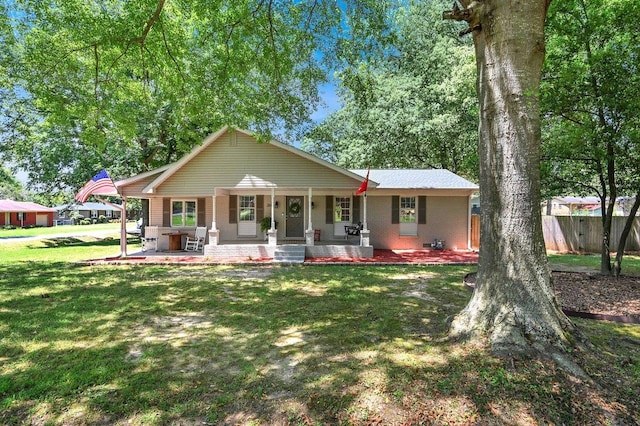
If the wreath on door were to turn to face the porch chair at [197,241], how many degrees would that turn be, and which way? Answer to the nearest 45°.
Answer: approximately 90° to its right

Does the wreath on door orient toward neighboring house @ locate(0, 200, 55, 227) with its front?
no

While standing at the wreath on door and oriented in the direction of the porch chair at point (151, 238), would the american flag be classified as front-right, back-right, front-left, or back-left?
front-left

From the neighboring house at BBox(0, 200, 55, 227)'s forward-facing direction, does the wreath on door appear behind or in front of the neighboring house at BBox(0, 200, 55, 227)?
in front

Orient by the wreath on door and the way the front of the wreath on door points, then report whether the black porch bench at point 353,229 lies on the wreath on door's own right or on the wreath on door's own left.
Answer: on the wreath on door's own left

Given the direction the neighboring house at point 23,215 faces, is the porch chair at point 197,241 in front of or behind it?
in front

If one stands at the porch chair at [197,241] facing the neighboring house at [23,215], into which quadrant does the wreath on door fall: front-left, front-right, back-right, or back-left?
back-right

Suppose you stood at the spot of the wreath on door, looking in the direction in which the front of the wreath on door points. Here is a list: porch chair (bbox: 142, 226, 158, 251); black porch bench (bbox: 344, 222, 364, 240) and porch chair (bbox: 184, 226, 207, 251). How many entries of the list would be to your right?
2

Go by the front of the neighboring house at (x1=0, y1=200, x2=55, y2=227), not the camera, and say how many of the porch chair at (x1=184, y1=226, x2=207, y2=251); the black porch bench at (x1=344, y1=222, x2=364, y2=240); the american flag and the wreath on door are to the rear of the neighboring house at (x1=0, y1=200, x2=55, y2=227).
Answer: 0

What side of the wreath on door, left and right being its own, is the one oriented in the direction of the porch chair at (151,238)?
right

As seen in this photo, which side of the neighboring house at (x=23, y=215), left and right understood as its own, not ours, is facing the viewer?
front

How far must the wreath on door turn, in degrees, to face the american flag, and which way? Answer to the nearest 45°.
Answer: approximately 45° to its right

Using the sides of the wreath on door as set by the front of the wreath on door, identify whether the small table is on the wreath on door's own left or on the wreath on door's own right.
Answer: on the wreath on door's own right

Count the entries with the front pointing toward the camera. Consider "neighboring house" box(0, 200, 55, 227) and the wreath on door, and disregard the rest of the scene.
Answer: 2

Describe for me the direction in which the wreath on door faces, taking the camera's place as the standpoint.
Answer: facing the viewer
